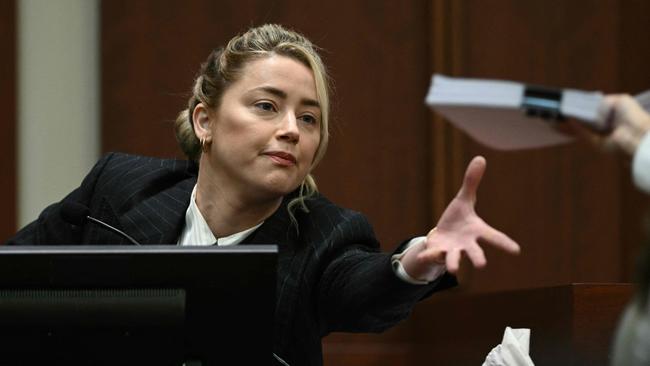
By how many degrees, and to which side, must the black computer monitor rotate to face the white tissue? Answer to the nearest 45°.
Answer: approximately 45° to its right

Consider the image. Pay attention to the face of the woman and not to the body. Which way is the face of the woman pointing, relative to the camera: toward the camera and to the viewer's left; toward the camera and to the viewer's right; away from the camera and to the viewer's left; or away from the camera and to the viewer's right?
toward the camera and to the viewer's right

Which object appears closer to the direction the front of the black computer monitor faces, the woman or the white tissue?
the woman

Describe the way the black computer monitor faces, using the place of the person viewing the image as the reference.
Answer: facing away from the viewer

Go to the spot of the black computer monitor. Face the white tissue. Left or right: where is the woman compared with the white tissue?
left
